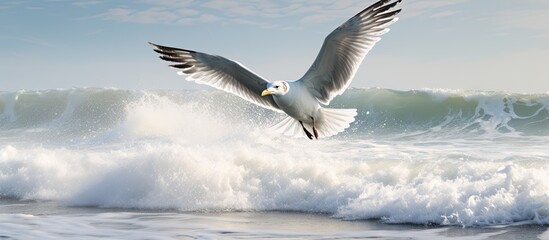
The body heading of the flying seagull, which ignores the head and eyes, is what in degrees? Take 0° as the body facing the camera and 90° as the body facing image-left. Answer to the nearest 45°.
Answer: approximately 45°
